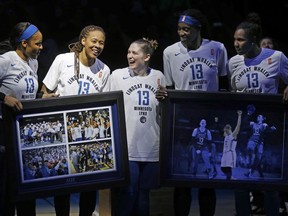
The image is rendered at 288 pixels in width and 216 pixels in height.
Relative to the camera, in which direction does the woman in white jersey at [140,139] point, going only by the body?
toward the camera

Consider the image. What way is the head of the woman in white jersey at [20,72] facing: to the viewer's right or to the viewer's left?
to the viewer's right

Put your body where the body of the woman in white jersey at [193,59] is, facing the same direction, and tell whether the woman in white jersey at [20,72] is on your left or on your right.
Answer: on your right

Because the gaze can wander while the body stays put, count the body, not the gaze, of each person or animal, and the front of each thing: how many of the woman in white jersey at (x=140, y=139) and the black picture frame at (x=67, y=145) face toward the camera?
2

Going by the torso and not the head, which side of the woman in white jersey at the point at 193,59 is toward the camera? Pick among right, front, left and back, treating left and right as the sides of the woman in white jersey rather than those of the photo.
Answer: front

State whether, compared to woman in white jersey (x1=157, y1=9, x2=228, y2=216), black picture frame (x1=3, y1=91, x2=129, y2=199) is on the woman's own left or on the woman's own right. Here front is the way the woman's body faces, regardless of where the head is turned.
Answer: on the woman's own right

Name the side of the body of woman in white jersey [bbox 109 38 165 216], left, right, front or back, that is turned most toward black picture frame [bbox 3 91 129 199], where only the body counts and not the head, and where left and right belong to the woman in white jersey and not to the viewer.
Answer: right

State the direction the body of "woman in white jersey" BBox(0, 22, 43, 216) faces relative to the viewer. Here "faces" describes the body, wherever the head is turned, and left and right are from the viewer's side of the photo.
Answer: facing the viewer and to the right of the viewer

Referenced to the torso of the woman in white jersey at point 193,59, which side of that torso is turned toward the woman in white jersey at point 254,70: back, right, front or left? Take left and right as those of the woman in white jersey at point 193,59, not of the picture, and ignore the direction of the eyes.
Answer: left

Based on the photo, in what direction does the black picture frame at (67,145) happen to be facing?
toward the camera

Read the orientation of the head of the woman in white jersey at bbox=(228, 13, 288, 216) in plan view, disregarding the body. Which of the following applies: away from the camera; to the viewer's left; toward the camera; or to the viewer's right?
to the viewer's left

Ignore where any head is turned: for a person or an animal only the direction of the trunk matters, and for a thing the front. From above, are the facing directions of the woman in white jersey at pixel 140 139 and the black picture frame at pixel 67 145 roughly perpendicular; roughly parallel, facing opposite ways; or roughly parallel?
roughly parallel

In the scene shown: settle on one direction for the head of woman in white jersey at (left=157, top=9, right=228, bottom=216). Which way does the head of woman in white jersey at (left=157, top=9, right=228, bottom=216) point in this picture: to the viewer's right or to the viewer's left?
to the viewer's left
